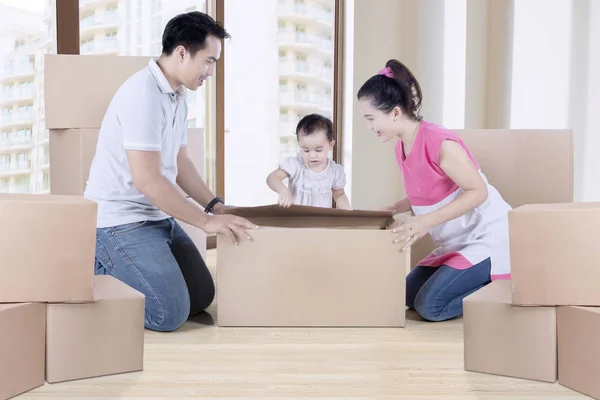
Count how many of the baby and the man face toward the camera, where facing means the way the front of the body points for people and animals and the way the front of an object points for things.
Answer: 1

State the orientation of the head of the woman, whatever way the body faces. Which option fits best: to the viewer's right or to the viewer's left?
to the viewer's left

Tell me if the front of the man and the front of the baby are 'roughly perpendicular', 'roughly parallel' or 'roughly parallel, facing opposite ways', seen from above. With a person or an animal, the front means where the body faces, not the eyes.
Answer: roughly perpendicular

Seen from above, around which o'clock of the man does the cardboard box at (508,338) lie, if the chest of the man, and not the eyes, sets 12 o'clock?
The cardboard box is roughly at 1 o'clock from the man.

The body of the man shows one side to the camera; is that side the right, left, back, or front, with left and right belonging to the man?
right

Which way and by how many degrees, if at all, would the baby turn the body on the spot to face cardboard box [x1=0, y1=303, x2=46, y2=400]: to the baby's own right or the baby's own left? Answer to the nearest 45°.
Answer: approximately 45° to the baby's own right

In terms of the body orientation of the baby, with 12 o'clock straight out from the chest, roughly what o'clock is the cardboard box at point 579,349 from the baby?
The cardboard box is roughly at 11 o'clock from the baby.

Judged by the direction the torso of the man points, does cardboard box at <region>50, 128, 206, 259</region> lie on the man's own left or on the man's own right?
on the man's own left
